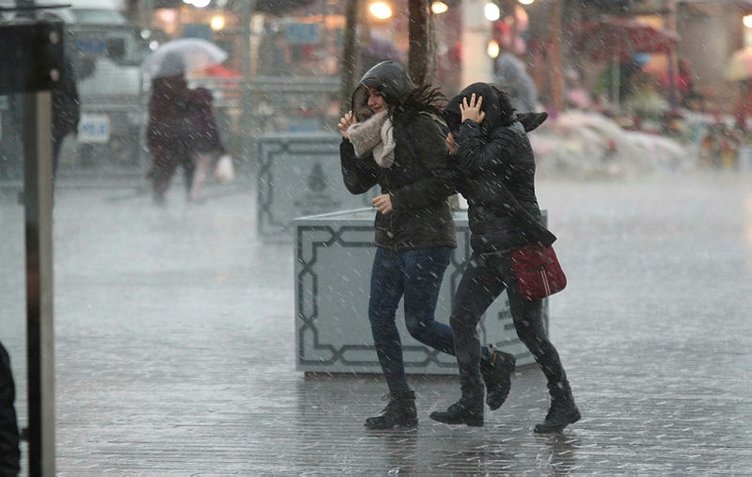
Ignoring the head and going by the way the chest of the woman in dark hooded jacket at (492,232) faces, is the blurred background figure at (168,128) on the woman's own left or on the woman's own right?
on the woman's own right

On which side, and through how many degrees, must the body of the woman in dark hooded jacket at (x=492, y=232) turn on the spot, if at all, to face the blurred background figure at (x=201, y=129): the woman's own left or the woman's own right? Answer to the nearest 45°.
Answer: approximately 90° to the woman's own right

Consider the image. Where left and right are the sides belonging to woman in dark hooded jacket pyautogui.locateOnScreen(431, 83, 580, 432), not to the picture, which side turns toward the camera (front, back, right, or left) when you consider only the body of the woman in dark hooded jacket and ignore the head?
left

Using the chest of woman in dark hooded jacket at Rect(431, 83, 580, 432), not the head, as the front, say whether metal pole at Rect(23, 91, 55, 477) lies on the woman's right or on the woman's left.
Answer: on the woman's left

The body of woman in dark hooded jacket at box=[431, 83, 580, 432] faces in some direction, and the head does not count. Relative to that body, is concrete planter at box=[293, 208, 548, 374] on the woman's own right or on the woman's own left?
on the woman's own right

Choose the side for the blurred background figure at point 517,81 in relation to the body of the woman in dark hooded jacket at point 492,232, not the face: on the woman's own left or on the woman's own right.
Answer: on the woman's own right

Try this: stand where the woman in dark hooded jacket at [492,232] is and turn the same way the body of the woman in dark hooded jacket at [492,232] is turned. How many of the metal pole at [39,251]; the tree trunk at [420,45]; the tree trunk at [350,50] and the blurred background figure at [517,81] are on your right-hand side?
3

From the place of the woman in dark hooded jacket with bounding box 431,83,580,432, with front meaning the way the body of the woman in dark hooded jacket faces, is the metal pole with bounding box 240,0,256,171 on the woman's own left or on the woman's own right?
on the woman's own right

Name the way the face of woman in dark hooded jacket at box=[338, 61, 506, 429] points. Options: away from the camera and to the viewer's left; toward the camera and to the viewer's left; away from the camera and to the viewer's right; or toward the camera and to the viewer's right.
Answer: toward the camera and to the viewer's left

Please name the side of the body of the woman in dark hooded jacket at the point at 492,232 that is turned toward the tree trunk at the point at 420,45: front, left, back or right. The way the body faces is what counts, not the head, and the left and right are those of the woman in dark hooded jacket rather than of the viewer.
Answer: right

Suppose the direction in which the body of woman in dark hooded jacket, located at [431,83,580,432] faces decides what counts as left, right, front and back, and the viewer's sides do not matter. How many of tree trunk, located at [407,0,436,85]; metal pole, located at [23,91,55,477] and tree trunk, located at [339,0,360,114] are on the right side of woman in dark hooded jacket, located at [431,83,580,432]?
2
